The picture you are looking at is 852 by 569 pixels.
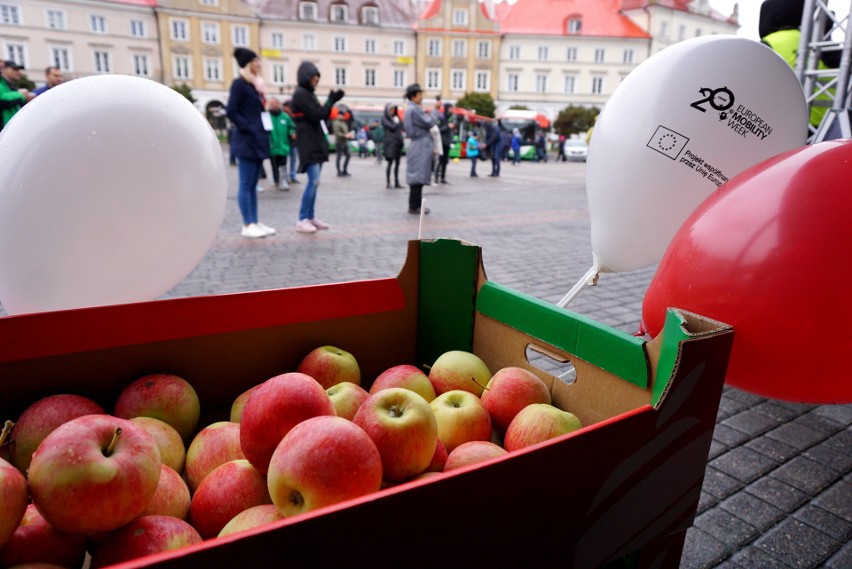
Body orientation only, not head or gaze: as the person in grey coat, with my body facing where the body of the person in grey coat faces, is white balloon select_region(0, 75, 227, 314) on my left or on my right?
on my right

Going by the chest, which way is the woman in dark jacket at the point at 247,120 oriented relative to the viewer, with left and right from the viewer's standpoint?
facing to the right of the viewer

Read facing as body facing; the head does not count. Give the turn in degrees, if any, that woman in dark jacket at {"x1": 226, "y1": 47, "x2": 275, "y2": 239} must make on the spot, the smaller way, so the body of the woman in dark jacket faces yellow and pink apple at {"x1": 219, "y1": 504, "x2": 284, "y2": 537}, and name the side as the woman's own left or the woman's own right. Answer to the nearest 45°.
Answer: approximately 90° to the woman's own right

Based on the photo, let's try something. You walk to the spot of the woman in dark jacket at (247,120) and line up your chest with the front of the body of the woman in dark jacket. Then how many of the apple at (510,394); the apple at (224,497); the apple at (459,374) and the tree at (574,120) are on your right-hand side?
3

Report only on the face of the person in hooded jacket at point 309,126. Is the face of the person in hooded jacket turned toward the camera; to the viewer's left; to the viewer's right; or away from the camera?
to the viewer's right
